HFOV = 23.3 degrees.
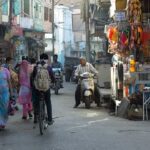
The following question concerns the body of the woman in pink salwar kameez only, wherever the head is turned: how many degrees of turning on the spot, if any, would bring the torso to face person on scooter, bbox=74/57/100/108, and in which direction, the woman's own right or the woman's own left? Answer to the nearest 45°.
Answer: approximately 45° to the woman's own right

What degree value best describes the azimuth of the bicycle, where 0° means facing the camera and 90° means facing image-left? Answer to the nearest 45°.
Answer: approximately 180°

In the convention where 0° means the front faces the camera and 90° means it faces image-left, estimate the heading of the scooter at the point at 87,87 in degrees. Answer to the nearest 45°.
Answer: approximately 0°

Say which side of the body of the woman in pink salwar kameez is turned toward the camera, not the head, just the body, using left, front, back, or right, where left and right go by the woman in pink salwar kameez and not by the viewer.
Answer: back

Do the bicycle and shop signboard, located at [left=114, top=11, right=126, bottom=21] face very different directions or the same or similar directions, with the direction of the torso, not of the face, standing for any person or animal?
very different directions

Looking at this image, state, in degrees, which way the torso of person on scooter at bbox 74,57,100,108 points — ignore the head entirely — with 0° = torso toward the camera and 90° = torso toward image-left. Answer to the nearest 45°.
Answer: approximately 0°

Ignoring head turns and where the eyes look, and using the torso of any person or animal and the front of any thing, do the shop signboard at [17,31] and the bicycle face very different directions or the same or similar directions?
very different directions
